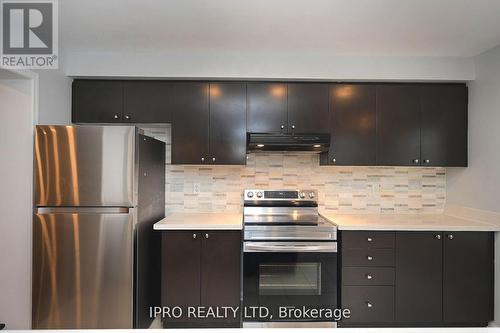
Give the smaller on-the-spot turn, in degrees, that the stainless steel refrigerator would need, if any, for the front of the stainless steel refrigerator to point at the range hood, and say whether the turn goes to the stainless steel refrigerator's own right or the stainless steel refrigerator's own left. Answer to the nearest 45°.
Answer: approximately 90° to the stainless steel refrigerator's own left

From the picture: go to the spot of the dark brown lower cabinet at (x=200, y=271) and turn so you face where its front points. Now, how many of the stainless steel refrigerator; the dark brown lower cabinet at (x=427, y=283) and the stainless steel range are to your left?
2

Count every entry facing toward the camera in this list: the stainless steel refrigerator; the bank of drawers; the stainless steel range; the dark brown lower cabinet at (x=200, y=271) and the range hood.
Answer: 5

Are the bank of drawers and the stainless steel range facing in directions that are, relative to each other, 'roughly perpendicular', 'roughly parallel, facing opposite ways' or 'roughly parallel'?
roughly parallel

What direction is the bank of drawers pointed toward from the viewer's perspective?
toward the camera

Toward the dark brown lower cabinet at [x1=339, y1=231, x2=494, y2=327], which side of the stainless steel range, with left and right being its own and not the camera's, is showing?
left

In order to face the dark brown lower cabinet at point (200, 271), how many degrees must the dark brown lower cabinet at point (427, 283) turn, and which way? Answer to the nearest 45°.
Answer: approximately 45° to its right

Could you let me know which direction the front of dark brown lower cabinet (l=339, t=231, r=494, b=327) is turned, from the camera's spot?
facing the viewer

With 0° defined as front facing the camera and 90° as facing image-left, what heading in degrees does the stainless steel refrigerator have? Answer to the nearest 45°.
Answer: approximately 0°

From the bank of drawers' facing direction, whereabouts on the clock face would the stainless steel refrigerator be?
The stainless steel refrigerator is roughly at 2 o'clock from the bank of drawers.

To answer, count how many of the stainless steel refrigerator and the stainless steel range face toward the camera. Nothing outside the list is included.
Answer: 2

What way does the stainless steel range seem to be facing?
toward the camera
